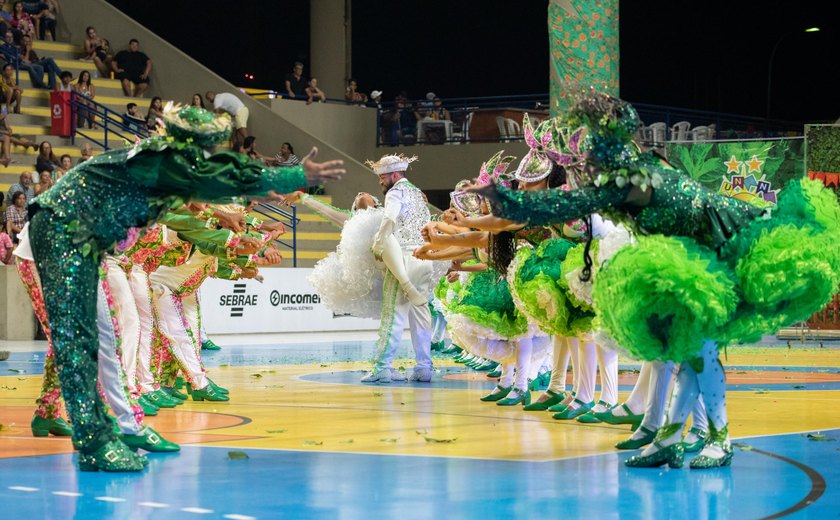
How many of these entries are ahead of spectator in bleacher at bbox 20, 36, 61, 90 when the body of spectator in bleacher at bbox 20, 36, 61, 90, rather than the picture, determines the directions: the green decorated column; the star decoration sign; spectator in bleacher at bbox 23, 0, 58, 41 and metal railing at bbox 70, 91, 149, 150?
3

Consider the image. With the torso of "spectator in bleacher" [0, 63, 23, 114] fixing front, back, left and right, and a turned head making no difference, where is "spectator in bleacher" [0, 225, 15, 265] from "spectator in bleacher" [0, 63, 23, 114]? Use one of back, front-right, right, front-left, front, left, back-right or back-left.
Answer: front-right

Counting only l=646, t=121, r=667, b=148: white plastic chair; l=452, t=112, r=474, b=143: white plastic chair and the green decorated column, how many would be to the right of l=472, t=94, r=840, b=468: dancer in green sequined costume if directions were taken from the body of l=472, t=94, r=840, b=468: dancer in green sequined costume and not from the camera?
3

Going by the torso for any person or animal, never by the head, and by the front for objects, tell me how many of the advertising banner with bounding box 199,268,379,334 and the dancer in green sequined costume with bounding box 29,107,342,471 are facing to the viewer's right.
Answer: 1

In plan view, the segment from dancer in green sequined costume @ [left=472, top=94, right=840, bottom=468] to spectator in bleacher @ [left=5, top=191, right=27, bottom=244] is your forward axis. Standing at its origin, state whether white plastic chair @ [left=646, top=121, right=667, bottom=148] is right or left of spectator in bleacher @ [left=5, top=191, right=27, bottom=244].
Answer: right

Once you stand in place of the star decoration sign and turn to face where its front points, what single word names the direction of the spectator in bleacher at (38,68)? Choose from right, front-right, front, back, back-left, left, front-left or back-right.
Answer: right

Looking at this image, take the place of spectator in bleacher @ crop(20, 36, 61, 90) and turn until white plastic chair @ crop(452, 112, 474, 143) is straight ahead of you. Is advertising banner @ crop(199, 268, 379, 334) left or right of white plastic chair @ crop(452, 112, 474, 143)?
right

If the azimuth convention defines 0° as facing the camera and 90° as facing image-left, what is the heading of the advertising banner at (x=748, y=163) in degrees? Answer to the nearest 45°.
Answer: approximately 0°

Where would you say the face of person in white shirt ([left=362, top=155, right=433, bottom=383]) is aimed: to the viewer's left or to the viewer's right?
to the viewer's left
